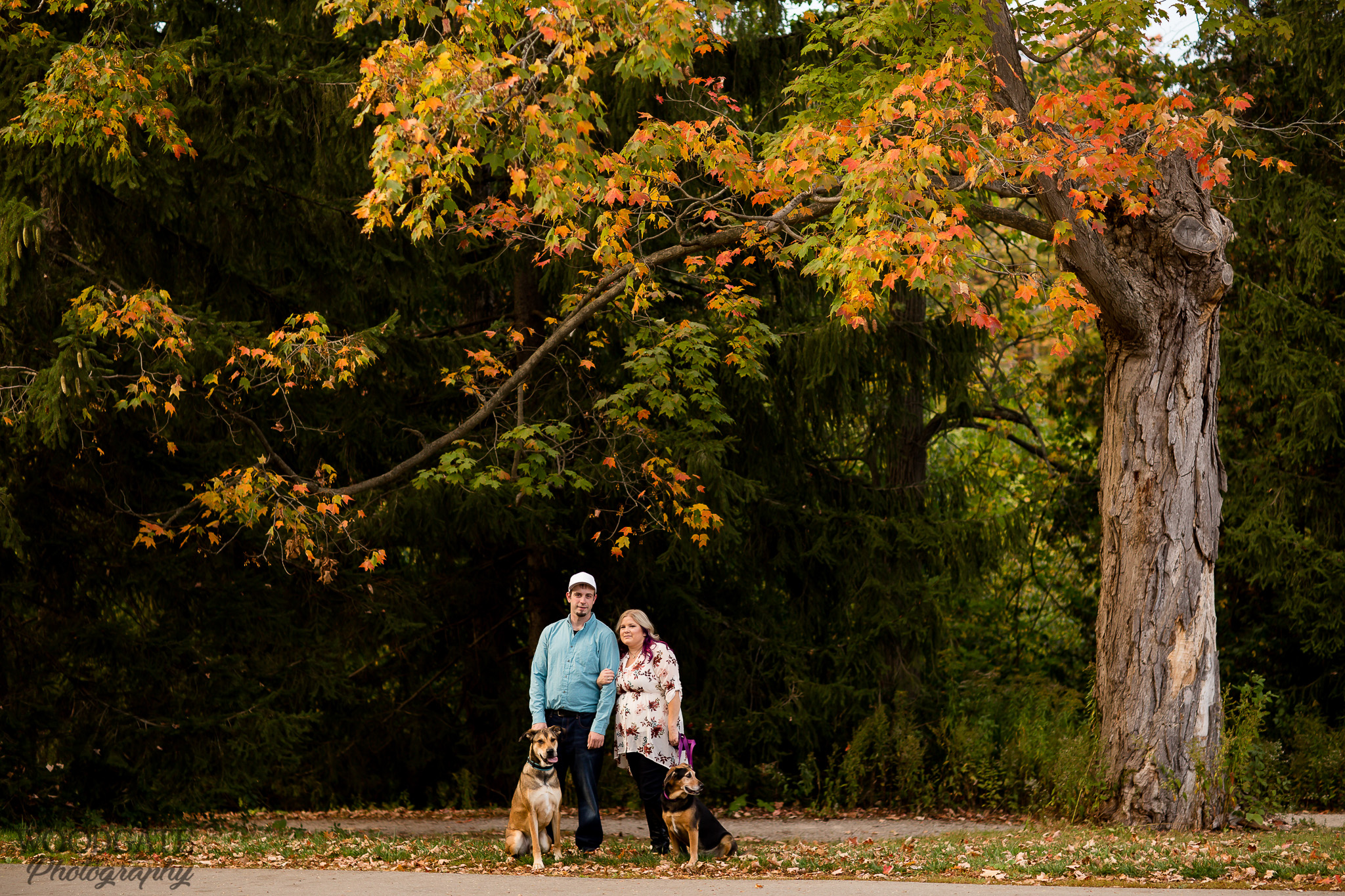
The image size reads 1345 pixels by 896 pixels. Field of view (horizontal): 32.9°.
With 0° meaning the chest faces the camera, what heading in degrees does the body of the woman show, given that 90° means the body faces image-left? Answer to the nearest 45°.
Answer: approximately 45°

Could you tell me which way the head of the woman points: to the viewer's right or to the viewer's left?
to the viewer's left

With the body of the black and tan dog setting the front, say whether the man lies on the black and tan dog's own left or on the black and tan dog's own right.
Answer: on the black and tan dog's own right

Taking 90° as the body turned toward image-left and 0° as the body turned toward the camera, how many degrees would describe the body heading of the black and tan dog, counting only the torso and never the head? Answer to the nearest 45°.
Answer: approximately 45°
